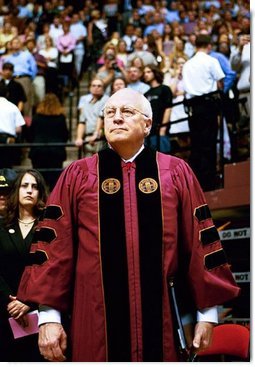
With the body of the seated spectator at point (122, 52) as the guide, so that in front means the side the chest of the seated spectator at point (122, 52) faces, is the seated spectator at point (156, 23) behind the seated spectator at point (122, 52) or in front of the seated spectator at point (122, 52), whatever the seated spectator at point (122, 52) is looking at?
behind

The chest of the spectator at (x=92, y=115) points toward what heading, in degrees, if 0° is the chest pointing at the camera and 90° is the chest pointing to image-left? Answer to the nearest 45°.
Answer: approximately 0°

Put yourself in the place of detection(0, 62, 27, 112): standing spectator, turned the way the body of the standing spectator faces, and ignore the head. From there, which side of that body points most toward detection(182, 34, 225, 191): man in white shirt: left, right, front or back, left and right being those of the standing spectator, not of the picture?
left

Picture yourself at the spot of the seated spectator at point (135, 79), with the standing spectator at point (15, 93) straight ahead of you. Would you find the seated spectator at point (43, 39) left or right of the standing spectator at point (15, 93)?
right
